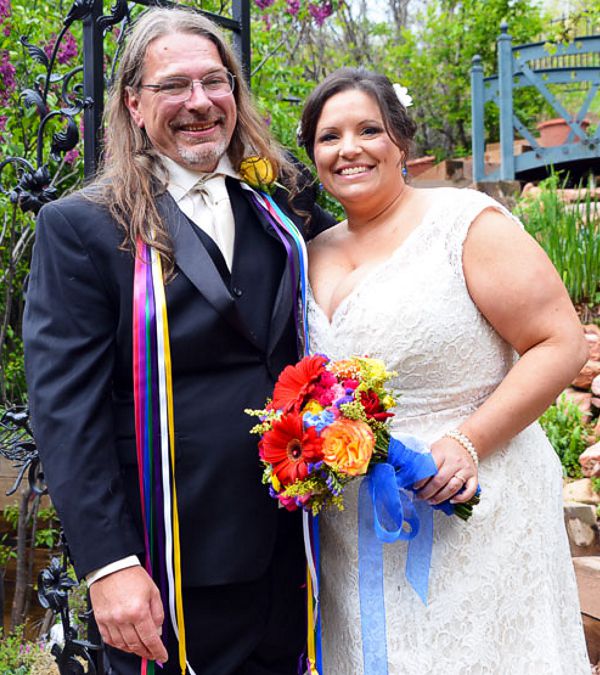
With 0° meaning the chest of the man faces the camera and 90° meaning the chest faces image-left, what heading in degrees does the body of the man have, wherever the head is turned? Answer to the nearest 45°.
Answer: approximately 315°

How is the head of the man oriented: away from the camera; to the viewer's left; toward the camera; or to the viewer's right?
toward the camera

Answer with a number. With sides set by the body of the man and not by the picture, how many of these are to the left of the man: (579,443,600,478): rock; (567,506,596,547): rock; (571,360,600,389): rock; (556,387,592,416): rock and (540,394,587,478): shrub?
5

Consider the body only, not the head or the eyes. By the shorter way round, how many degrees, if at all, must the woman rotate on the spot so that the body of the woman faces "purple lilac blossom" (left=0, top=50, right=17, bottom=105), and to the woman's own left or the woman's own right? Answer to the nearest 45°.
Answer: approximately 90° to the woman's own right

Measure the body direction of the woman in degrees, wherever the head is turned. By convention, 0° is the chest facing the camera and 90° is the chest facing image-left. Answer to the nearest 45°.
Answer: approximately 45°

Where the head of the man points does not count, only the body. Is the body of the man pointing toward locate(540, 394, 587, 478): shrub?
no

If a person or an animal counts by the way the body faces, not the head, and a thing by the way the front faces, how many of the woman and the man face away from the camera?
0

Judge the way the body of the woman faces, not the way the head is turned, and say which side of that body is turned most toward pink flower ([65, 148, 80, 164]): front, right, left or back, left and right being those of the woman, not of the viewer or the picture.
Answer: right

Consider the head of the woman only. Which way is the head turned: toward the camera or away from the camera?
toward the camera

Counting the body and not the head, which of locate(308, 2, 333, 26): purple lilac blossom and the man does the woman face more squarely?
the man

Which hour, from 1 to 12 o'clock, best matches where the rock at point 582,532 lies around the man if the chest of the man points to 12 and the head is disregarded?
The rock is roughly at 9 o'clock from the man.

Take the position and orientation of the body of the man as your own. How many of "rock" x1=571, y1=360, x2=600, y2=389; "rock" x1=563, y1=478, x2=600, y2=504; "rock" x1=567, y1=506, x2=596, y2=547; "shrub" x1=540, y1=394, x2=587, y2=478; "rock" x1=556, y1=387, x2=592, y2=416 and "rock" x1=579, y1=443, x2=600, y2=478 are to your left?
6

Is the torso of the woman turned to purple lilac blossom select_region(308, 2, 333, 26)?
no

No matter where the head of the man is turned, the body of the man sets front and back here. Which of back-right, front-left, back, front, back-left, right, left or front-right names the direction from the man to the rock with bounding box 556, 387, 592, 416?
left

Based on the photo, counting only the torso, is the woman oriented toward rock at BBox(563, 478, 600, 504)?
no

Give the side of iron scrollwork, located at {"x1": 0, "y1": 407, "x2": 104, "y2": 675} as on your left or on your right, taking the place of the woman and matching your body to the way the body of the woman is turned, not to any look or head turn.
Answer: on your right
